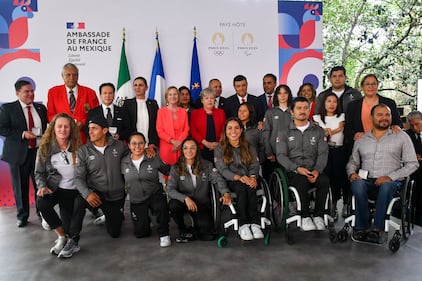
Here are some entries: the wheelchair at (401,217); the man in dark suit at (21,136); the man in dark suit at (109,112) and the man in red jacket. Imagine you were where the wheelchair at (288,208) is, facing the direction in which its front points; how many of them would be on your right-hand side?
3

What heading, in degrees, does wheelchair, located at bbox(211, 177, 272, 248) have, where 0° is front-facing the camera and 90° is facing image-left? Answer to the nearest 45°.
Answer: approximately 0°

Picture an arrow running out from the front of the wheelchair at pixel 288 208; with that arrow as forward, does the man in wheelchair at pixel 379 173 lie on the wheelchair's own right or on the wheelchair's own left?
on the wheelchair's own left

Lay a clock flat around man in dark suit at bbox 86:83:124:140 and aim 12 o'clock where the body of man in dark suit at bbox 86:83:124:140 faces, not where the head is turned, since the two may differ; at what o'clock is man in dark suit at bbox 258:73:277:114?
man in dark suit at bbox 258:73:277:114 is roughly at 9 o'clock from man in dark suit at bbox 86:83:124:140.

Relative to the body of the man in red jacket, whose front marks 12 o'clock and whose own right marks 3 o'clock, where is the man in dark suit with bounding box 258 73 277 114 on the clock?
The man in dark suit is roughly at 9 o'clock from the man in red jacket.

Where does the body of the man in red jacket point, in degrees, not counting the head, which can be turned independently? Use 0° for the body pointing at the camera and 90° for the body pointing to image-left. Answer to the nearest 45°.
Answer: approximately 0°

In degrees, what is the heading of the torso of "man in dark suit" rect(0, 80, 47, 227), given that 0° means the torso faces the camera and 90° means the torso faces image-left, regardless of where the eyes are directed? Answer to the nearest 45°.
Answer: approximately 315°

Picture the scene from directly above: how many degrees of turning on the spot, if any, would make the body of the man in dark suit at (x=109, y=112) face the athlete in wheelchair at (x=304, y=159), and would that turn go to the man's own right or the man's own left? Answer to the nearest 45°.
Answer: approximately 45° to the man's own left

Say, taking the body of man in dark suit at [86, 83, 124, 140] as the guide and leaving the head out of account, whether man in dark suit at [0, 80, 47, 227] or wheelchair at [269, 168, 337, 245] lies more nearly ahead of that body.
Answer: the wheelchair
